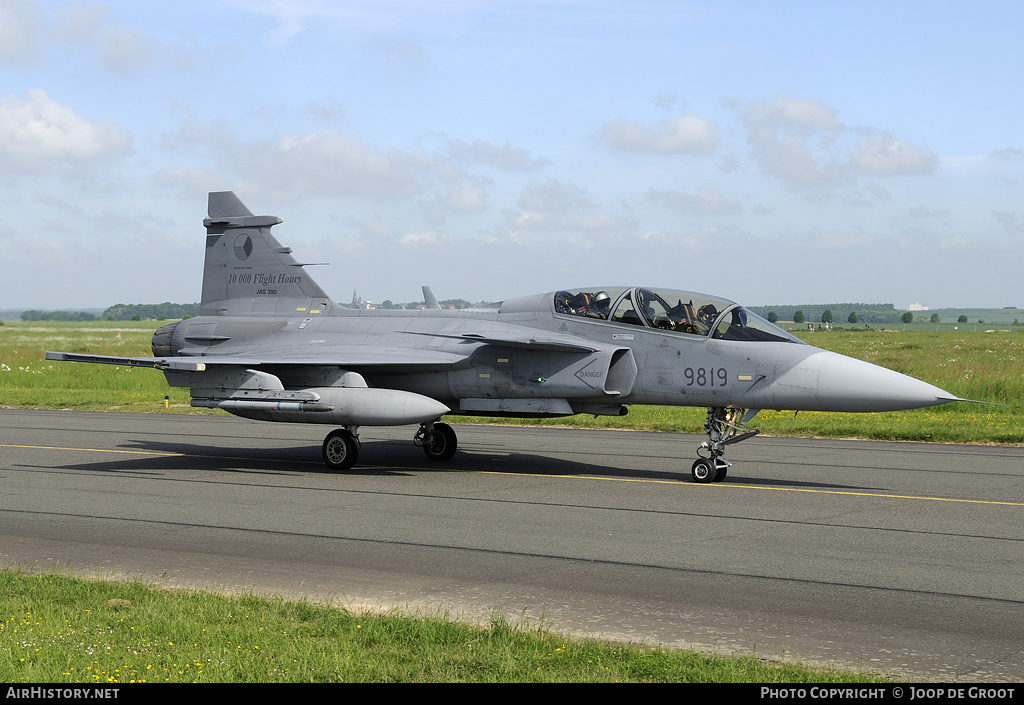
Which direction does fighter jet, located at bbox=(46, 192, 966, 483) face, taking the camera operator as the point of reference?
facing the viewer and to the right of the viewer

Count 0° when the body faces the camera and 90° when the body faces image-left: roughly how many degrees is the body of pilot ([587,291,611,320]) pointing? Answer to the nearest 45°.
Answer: approximately 270°

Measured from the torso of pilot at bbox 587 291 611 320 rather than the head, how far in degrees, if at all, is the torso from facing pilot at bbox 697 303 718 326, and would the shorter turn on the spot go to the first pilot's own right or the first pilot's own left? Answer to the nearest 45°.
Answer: approximately 45° to the first pilot's own right
